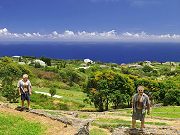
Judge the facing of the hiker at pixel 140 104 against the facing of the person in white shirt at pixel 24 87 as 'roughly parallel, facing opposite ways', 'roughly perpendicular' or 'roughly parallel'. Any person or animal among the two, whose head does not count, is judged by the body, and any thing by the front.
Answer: roughly parallel

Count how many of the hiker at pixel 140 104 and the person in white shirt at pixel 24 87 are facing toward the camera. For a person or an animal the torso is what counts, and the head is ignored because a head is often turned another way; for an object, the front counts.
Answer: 2

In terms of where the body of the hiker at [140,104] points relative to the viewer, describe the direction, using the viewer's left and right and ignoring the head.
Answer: facing the viewer

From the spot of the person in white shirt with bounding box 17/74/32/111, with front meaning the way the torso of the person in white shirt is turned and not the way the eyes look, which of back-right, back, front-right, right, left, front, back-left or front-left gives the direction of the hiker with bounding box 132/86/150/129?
front-left

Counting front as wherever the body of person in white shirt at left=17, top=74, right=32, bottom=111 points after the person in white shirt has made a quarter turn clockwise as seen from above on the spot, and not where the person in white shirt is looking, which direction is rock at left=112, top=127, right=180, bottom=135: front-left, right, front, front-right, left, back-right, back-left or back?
back-left

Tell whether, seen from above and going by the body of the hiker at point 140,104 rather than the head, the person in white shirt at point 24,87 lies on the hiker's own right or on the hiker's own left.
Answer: on the hiker's own right
